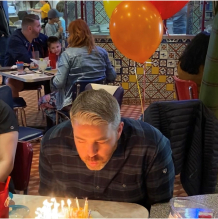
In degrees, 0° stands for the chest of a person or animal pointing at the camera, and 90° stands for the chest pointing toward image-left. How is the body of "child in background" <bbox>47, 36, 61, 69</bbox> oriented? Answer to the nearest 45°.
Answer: approximately 315°

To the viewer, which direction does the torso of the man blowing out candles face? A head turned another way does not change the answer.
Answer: toward the camera

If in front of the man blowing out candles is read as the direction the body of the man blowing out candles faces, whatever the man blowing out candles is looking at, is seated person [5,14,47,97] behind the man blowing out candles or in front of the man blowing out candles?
behind

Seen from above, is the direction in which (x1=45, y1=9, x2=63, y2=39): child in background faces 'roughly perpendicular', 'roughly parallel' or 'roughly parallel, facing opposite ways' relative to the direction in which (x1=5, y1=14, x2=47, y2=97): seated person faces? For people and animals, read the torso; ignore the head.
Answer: roughly parallel

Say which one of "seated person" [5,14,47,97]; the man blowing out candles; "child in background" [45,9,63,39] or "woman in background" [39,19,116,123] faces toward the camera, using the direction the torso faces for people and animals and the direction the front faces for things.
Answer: the man blowing out candles

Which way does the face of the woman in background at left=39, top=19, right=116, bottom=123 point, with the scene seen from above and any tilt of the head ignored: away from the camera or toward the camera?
away from the camera

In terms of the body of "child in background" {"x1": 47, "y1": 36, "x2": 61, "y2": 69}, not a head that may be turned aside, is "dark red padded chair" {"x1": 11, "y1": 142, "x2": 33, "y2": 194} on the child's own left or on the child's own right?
on the child's own right

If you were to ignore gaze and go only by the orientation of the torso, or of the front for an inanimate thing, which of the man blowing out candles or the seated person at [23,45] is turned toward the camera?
the man blowing out candles

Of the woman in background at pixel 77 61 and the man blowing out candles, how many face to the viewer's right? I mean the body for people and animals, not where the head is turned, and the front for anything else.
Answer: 0

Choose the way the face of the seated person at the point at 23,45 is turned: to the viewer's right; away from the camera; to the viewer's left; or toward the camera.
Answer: to the viewer's right

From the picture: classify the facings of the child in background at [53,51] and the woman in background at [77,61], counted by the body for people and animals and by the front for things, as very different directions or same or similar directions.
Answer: very different directions
